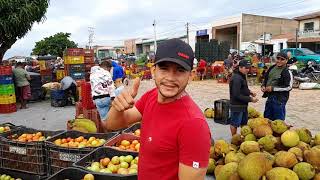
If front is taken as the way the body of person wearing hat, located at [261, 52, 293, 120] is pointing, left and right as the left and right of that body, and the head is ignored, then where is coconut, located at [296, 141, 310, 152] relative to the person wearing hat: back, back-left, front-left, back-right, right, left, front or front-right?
front-left

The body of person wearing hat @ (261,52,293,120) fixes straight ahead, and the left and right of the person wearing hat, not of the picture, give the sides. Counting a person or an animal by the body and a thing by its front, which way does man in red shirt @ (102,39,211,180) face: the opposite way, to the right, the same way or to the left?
the same way

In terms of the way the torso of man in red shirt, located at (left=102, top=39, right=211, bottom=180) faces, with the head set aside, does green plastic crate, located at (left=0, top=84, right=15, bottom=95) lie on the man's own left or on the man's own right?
on the man's own right

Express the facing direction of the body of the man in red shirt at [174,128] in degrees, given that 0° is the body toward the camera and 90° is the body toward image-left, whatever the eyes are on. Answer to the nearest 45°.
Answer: approximately 45°

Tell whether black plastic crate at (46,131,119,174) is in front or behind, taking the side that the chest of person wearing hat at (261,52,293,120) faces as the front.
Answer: in front

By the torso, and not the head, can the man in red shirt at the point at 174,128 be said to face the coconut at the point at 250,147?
no

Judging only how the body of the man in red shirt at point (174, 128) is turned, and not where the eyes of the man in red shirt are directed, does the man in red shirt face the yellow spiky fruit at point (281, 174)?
no

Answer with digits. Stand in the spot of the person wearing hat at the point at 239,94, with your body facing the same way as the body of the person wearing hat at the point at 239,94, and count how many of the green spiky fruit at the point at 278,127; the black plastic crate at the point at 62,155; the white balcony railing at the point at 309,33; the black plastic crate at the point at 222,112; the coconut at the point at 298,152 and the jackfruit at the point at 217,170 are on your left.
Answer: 2

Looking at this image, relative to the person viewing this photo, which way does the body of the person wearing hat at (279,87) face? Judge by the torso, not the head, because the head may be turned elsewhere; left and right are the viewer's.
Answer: facing the viewer and to the left of the viewer

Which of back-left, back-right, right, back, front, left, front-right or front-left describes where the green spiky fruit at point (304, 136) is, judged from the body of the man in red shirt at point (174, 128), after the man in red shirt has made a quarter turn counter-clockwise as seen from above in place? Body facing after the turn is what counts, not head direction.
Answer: left
